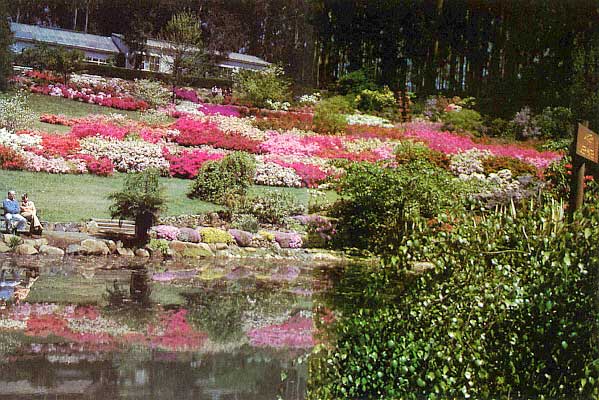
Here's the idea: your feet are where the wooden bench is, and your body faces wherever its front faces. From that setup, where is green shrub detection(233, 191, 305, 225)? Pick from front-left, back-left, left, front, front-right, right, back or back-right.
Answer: left

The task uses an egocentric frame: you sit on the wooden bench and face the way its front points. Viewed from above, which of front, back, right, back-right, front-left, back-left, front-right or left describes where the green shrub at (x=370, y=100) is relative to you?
left

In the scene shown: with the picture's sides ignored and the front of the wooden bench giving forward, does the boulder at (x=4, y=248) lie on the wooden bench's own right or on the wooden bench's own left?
on the wooden bench's own right

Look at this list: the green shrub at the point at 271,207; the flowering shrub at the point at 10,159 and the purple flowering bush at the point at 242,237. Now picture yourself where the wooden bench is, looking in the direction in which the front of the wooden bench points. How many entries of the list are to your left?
2

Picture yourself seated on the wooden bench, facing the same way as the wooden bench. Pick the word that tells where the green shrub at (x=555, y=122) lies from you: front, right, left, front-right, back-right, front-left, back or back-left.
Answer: left

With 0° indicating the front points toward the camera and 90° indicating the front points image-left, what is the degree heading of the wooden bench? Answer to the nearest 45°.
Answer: approximately 0°

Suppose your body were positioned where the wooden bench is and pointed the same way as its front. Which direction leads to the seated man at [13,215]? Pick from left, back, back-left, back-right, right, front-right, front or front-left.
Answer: right
